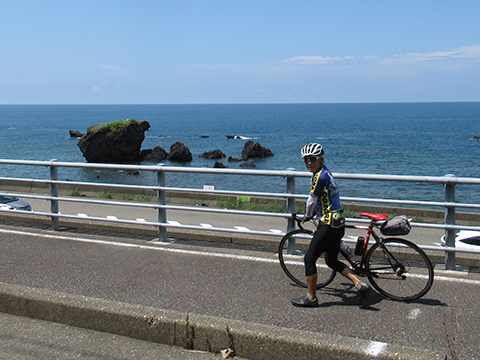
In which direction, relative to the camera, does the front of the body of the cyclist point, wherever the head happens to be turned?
to the viewer's left

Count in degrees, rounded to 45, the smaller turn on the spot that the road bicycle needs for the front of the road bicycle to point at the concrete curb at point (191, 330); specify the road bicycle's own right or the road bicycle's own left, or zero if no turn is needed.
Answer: approximately 45° to the road bicycle's own left

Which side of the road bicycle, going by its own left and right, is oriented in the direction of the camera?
left
